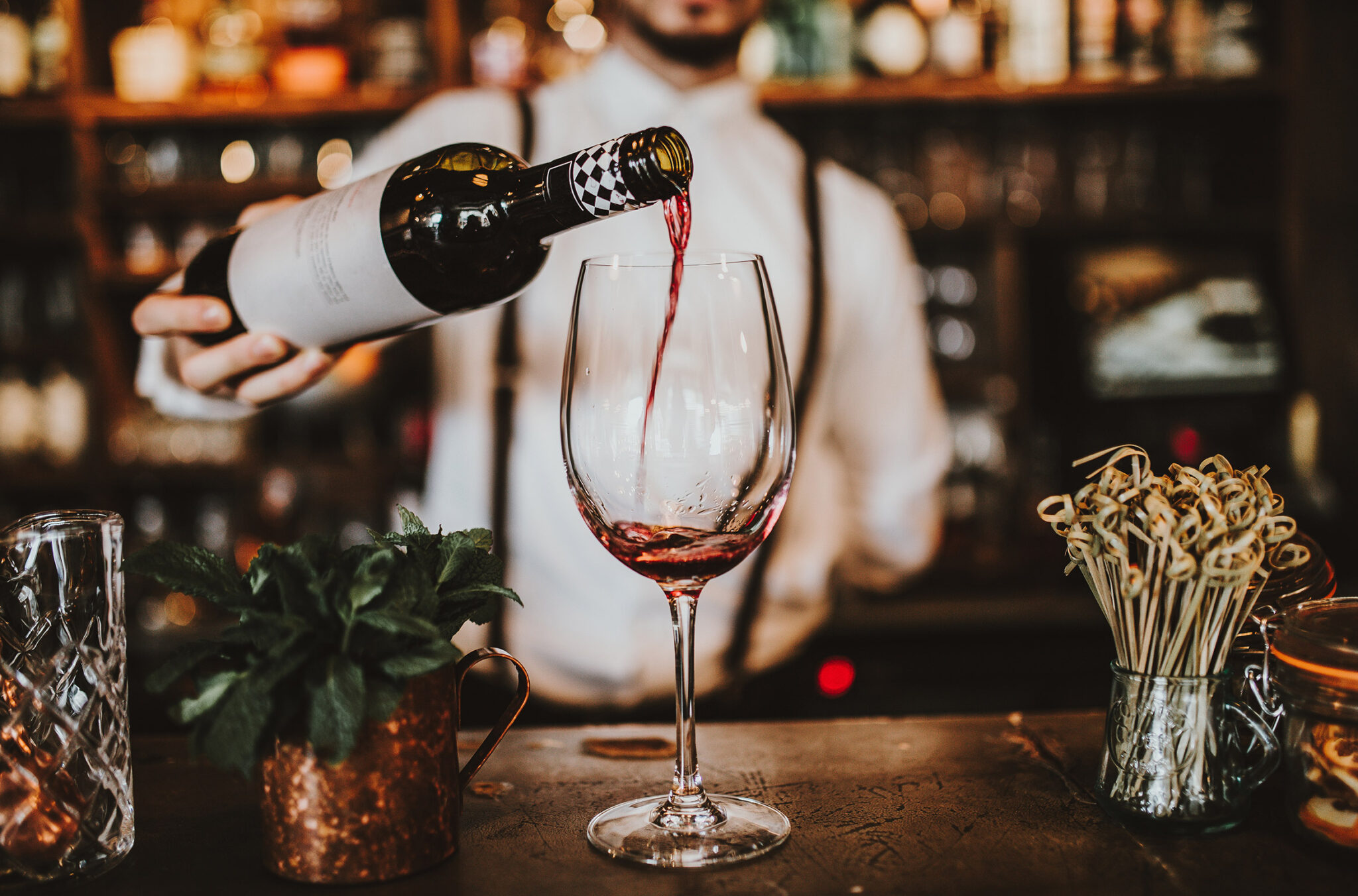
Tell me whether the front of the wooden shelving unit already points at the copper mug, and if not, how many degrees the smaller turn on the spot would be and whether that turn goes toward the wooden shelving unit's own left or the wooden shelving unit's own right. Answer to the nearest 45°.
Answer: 0° — it already faces it

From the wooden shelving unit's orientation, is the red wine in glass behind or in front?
in front

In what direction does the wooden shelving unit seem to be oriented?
toward the camera

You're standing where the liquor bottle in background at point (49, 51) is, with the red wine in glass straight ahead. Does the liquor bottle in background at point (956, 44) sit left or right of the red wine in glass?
left

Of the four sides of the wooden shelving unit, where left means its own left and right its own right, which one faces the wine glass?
front
